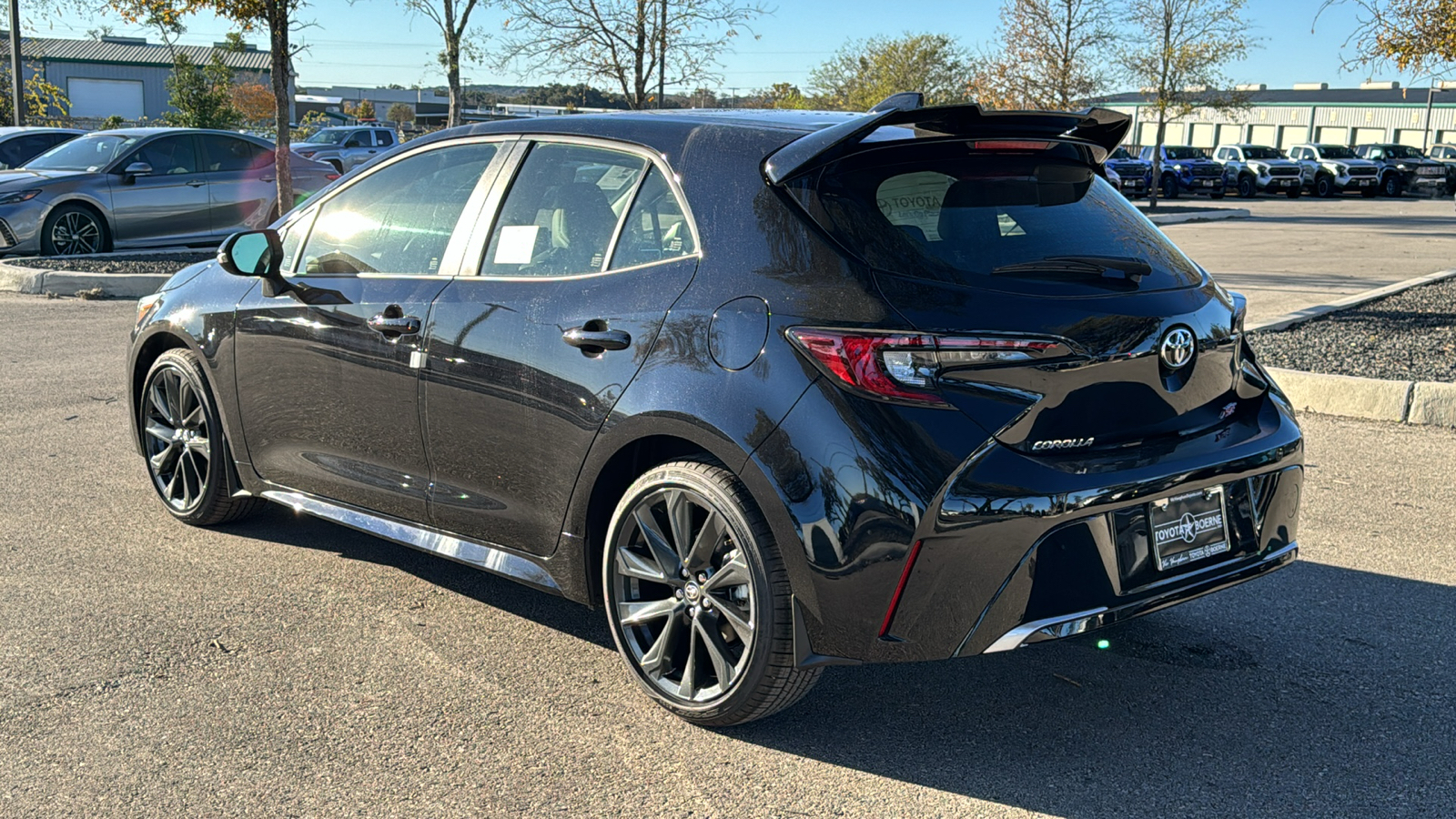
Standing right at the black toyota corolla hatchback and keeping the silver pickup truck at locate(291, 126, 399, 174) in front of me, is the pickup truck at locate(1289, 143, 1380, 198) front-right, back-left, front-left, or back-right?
front-right

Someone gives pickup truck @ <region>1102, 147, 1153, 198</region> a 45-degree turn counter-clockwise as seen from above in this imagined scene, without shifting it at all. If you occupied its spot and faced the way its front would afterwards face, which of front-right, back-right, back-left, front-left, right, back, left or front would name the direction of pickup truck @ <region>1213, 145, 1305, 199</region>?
front-left

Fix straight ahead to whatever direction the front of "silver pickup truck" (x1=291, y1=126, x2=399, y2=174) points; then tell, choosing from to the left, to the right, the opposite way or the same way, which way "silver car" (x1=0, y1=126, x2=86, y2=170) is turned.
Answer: the same way

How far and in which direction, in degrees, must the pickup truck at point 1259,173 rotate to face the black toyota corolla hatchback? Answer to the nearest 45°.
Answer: approximately 45° to its right

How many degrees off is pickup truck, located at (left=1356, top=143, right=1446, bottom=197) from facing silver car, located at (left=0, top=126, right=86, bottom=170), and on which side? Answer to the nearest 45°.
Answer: approximately 90° to its right

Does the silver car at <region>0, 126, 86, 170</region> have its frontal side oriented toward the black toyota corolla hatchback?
no

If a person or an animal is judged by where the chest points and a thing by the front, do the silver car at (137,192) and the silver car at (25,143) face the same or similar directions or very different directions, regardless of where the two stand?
same or similar directions

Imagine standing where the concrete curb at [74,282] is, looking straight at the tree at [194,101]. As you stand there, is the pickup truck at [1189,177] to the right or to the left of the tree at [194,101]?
right

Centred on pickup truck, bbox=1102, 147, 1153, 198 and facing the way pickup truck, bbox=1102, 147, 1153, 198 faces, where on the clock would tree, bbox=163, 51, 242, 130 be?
The tree is roughly at 4 o'clock from the pickup truck.

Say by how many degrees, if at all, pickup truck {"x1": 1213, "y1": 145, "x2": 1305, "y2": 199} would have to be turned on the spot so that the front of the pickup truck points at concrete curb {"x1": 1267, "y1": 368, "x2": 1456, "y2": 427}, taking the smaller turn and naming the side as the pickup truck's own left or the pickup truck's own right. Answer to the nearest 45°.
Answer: approximately 45° to the pickup truck's own right

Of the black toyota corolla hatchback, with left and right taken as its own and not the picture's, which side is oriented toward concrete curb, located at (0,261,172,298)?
front

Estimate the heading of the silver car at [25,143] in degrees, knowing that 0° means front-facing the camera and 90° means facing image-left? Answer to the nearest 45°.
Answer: approximately 45°

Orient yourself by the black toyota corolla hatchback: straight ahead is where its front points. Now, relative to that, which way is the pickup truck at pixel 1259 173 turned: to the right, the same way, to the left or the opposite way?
the opposite way

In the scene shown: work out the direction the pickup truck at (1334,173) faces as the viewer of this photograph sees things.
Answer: facing the viewer and to the right of the viewer

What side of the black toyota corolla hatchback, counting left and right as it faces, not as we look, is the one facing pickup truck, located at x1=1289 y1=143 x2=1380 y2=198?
right

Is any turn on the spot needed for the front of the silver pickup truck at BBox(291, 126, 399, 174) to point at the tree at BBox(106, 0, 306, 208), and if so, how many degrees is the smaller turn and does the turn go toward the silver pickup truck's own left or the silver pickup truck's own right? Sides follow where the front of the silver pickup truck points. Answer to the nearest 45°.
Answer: approximately 45° to the silver pickup truck's own left

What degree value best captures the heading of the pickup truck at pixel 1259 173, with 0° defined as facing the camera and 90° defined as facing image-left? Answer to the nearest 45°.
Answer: approximately 315°

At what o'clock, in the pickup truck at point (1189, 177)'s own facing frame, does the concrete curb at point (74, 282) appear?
The concrete curb is roughly at 2 o'clock from the pickup truck.

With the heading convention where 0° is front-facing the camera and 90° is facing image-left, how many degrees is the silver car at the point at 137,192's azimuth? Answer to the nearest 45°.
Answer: approximately 45°

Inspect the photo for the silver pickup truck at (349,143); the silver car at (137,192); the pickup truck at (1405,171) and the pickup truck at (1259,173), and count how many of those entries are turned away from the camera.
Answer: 0

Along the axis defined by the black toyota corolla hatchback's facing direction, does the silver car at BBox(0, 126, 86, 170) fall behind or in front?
in front
